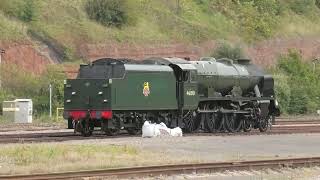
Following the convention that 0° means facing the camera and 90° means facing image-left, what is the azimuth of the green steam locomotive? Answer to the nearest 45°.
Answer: approximately 225°

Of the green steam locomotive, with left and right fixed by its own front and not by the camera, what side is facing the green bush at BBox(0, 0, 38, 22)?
left

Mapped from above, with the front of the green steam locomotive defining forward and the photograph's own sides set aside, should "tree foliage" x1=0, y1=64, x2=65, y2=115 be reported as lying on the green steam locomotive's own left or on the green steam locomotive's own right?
on the green steam locomotive's own left
